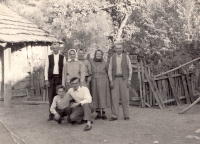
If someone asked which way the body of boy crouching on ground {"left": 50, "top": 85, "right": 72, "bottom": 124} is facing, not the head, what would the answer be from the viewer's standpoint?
toward the camera

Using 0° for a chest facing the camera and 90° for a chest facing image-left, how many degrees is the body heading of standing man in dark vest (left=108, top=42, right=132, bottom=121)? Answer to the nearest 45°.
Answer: approximately 0°

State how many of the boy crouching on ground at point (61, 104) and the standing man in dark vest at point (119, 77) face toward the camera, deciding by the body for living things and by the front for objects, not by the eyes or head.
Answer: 2

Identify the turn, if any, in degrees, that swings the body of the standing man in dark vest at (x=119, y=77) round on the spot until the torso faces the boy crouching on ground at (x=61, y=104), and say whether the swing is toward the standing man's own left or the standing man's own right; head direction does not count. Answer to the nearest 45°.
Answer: approximately 45° to the standing man's own right

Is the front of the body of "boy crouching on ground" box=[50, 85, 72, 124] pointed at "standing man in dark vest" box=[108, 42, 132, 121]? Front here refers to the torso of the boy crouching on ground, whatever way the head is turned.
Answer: no

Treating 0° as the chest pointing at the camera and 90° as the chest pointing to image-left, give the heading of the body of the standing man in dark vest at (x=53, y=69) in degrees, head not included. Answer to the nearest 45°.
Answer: approximately 0°

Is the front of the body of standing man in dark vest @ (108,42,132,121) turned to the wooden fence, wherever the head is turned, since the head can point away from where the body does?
no

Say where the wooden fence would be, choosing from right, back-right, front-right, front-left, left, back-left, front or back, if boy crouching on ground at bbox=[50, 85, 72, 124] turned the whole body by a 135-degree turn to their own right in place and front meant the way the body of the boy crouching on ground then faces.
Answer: right

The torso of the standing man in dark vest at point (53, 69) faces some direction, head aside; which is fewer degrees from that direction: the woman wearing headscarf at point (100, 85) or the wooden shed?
the woman wearing headscarf

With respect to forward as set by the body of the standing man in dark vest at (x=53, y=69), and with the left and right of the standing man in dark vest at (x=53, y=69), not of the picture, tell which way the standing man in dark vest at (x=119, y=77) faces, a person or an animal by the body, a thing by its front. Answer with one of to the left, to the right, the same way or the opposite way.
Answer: the same way
